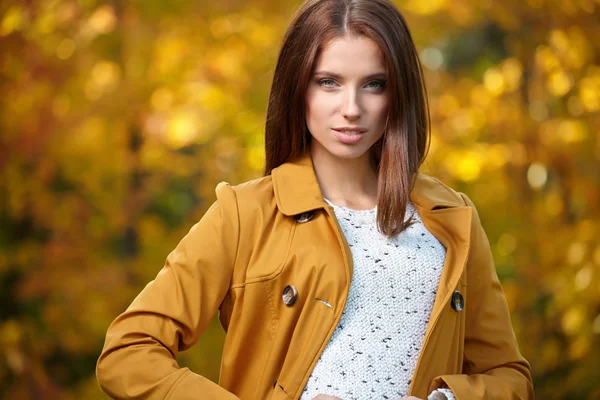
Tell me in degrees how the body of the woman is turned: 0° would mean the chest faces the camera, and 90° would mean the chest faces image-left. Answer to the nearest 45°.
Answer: approximately 0°
